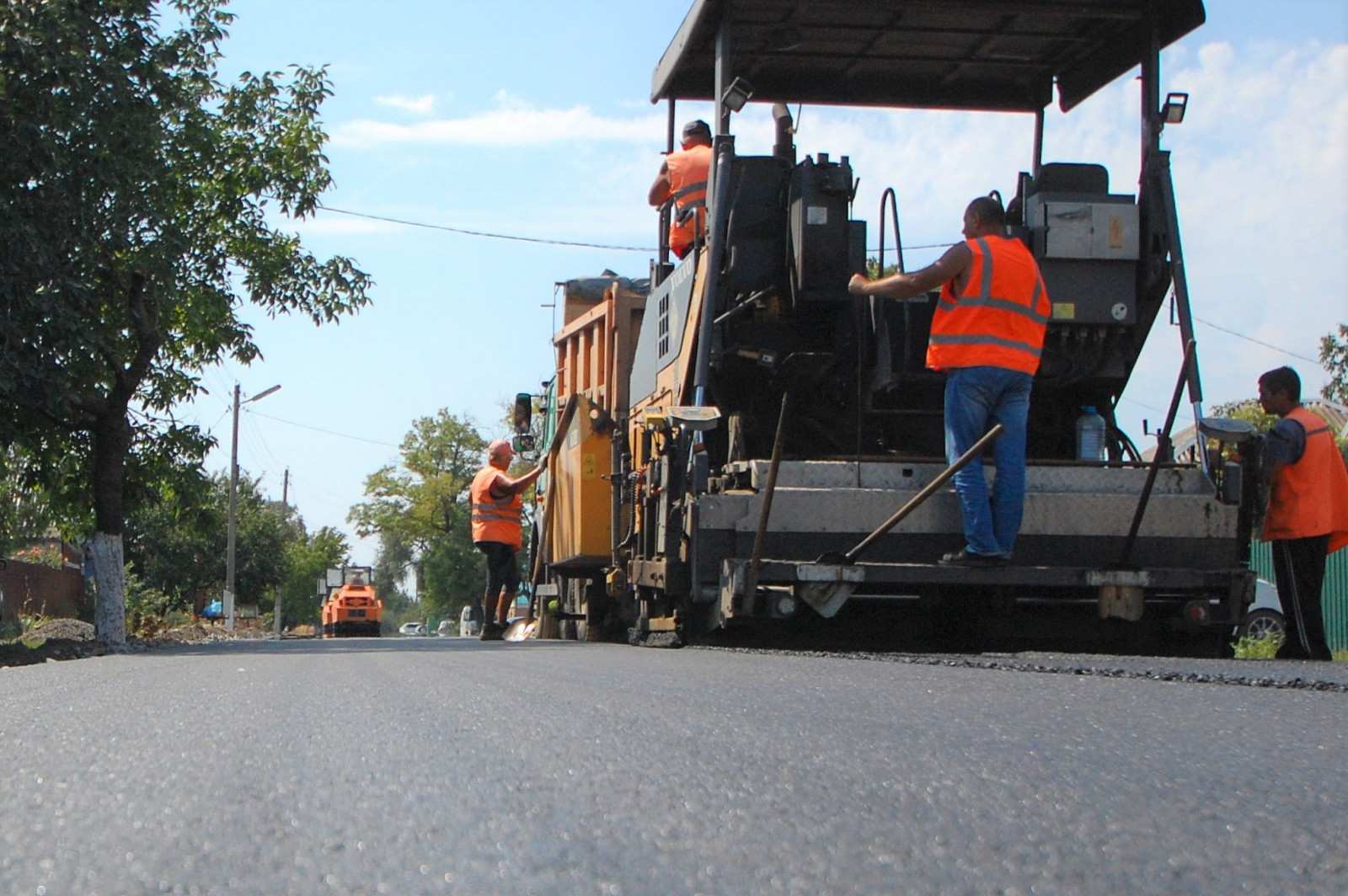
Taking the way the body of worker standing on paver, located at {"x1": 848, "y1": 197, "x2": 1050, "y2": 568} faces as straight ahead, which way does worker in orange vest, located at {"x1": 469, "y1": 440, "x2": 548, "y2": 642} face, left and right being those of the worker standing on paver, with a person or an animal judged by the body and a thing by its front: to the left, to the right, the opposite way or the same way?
to the right

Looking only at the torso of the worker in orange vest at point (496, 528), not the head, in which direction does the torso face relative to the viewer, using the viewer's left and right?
facing away from the viewer and to the right of the viewer

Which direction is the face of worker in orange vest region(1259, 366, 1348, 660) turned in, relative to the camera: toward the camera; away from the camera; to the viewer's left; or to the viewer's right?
to the viewer's left

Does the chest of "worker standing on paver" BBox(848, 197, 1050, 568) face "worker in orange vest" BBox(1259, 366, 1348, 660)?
no

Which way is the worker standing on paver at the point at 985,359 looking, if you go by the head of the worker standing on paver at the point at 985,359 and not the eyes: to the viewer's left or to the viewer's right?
to the viewer's left

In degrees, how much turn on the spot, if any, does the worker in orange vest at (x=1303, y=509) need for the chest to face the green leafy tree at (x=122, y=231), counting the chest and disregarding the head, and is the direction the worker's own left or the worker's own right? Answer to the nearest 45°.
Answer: approximately 45° to the worker's own left

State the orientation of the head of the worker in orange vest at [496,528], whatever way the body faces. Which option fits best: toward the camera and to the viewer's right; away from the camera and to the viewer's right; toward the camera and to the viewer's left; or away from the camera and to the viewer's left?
away from the camera and to the viewer's right

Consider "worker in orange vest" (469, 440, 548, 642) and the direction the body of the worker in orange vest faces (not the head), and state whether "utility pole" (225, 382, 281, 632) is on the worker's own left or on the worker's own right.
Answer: on the worker's own left

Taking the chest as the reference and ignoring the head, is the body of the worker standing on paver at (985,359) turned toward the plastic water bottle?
no

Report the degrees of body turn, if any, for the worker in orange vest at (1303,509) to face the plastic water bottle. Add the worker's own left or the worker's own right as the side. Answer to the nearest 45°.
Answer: approximately 45° to the worker's own left

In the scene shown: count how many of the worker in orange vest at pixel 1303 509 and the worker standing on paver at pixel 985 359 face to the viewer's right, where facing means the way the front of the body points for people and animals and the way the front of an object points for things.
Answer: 0

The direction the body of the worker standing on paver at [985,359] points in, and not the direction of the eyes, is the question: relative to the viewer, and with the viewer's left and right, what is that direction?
facing away from the viewer and to the left of the viewer

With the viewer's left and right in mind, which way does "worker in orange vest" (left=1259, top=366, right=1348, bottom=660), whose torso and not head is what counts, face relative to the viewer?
facing away from the viewer and to the left of the viewer
